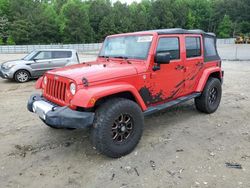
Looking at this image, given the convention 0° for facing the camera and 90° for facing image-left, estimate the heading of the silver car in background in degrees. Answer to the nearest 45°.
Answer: approximately 45°

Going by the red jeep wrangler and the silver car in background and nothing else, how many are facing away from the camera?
0

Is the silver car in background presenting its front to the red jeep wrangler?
no

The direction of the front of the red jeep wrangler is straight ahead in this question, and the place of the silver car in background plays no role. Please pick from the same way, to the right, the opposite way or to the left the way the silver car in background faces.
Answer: the same way

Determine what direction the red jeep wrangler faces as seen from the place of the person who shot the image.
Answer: facing the viewer and to the left of the viewer

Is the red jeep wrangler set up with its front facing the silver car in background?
no
